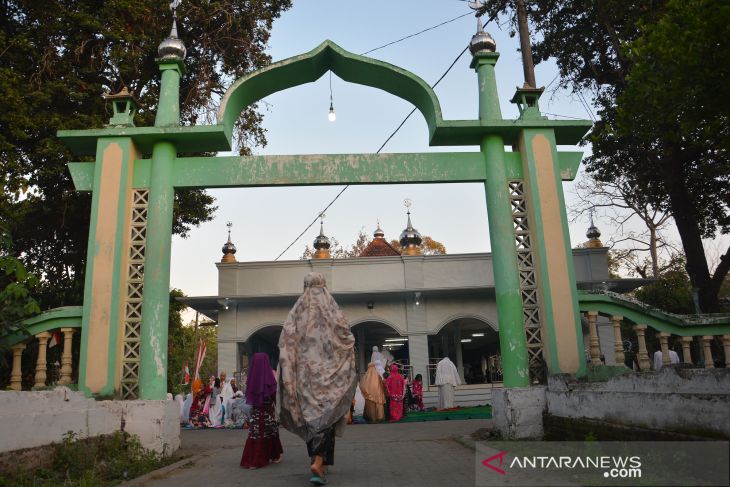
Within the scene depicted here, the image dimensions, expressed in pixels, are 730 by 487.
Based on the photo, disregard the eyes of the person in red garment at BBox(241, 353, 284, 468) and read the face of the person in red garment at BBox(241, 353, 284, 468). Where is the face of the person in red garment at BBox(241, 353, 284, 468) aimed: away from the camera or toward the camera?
away from the camera

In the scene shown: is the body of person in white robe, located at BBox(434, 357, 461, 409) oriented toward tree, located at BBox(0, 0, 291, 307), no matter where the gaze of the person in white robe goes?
no

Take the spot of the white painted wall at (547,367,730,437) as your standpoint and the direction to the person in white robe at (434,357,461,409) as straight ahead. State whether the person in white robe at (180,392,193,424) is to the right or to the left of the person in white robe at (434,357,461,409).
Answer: left

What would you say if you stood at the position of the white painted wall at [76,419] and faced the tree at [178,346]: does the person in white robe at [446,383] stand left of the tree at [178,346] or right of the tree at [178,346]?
right

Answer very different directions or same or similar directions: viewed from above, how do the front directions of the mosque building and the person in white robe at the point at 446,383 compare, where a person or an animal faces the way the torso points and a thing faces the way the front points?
very different directions

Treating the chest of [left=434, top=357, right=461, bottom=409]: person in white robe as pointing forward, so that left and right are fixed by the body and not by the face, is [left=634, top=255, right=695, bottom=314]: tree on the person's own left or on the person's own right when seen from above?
on the person's own right

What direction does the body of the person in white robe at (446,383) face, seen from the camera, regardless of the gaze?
away from the camera

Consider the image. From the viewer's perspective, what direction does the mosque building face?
toward the camera

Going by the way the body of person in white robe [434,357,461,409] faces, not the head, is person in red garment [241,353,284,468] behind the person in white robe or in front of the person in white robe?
behind

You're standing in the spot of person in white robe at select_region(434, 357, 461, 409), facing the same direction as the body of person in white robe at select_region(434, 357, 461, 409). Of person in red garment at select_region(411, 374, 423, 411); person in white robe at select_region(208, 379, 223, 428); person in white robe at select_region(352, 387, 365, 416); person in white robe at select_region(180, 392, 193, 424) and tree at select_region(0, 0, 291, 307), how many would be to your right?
0
